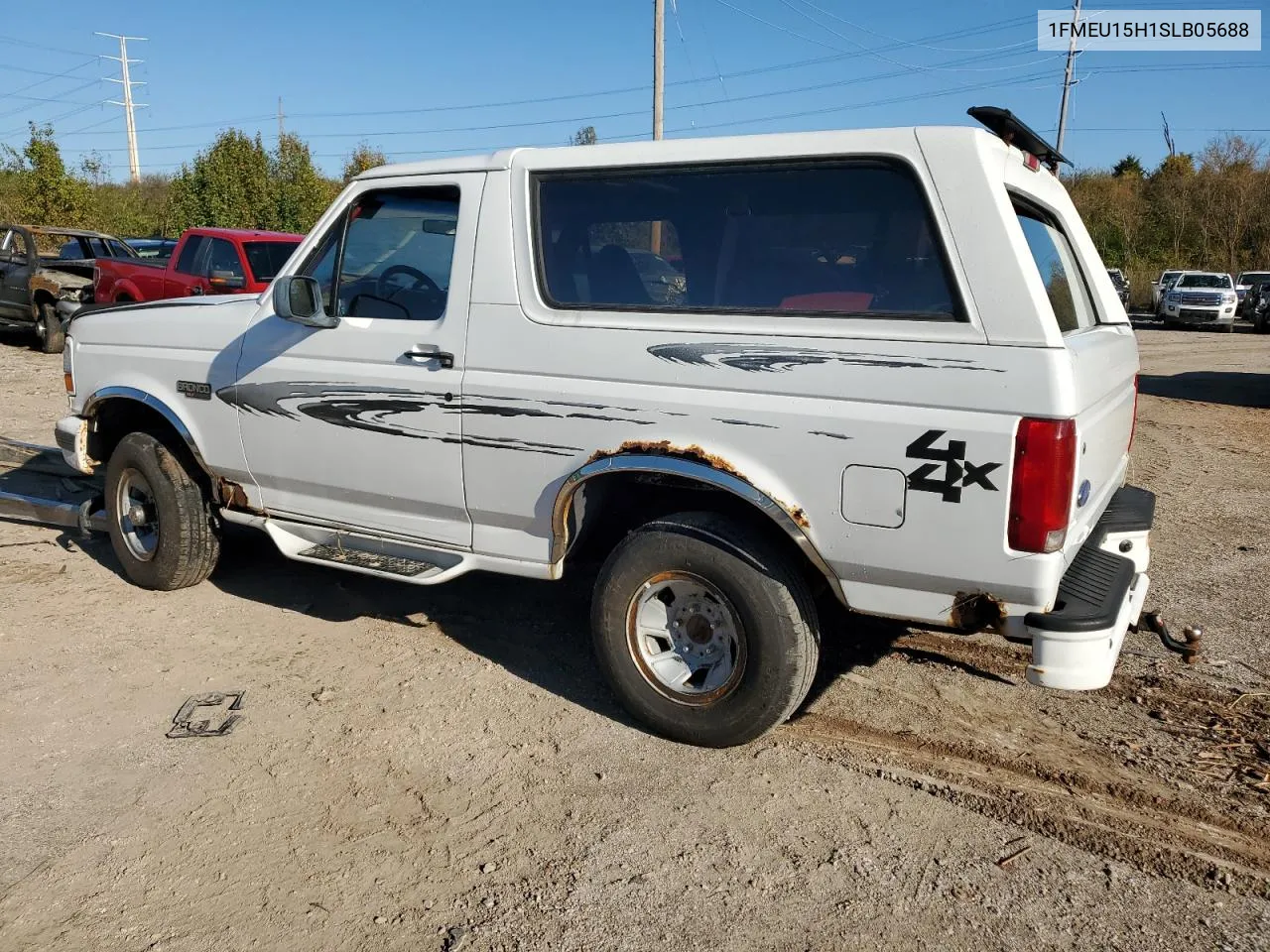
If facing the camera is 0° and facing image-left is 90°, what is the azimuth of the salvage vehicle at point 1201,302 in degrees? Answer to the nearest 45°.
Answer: approximately 0°

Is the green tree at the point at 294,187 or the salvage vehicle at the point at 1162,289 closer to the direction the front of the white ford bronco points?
the green tree

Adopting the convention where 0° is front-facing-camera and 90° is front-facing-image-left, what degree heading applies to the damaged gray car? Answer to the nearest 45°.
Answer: approximately 315°

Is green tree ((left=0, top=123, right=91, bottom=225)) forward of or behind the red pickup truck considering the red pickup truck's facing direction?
behind

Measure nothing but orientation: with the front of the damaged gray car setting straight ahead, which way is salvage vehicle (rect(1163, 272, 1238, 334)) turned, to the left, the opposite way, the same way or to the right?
to the right

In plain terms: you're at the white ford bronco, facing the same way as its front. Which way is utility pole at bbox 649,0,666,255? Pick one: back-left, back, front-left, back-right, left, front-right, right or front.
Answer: front-right

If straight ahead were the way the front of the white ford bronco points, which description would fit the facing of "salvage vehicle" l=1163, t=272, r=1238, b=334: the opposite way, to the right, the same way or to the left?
to the left

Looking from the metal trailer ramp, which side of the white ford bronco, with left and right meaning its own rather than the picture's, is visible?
front

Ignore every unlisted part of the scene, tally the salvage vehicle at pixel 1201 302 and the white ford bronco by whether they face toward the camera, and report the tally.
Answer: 1

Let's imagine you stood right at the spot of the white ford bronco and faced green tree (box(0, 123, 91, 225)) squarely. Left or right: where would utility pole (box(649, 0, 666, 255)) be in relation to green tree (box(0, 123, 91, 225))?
right

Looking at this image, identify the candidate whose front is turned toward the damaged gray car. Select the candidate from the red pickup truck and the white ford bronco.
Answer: the white ford bronco

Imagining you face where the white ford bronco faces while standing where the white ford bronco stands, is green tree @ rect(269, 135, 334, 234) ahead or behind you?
ahead

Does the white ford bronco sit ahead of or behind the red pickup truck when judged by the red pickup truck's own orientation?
ahead

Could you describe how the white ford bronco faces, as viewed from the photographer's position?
facing away from the viewer and to the left of the viewer

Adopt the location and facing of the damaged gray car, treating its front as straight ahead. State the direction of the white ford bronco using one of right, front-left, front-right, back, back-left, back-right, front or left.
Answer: front-right

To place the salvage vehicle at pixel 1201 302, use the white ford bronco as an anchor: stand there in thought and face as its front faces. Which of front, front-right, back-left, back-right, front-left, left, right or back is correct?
right
